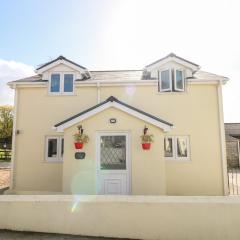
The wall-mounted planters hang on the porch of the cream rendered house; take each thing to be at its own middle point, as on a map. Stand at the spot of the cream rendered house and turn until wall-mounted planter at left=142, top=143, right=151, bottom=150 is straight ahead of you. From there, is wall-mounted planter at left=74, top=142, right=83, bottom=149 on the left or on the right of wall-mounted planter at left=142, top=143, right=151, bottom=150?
right

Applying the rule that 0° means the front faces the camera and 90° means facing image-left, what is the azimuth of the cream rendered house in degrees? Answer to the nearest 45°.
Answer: approximately 0°

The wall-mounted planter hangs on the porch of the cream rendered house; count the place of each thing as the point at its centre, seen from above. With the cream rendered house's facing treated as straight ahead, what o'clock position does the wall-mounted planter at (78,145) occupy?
The wall-mounted planter is roughly at 1 o'clock from the cream rendered house.

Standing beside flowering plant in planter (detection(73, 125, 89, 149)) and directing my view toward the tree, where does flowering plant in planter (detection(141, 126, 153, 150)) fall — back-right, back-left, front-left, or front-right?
back-right

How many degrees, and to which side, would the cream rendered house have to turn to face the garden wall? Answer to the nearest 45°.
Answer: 0° — it already faces it

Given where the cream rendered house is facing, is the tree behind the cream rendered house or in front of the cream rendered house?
behind
